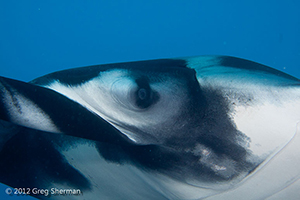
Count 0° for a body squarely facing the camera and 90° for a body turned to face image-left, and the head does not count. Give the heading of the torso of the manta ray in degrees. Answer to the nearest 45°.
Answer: approximately 90°
